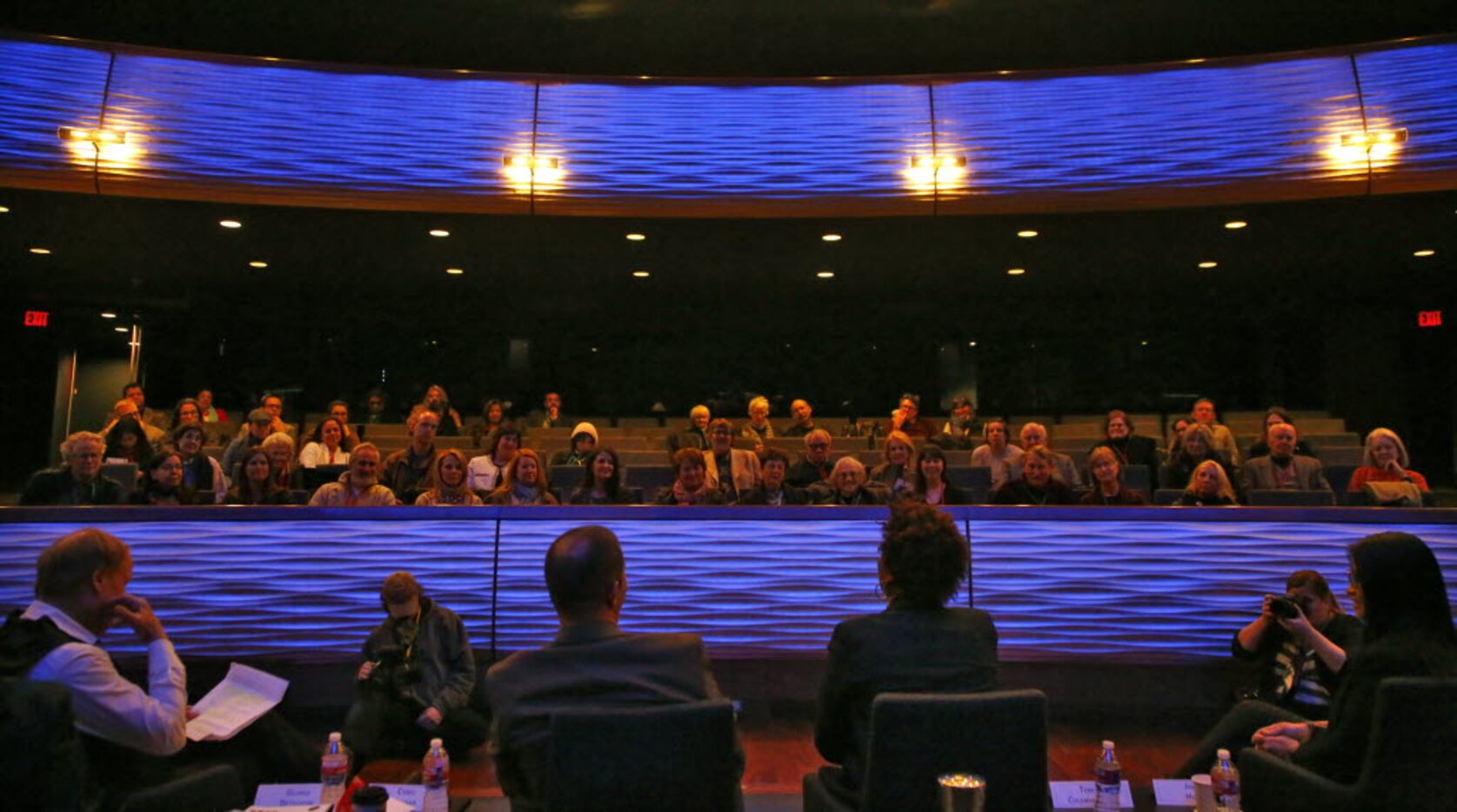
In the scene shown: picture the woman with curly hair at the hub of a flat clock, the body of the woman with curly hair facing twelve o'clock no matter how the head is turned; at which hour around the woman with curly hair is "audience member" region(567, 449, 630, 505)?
The audience member is roughly at 11 o'clock from the woman with curly hair.

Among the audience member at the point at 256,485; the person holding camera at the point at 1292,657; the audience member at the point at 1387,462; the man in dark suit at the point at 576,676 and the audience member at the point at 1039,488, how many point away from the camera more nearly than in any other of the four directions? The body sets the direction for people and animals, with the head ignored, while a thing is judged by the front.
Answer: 1

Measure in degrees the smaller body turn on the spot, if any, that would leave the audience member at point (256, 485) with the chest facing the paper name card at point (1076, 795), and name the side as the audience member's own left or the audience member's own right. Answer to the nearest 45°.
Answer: approximately 45° to the audience member's own left

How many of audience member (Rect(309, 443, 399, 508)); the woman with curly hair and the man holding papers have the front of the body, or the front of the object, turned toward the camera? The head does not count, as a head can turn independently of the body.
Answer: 1

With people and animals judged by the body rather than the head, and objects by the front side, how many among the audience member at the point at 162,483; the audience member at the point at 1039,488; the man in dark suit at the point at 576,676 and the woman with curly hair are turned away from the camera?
2

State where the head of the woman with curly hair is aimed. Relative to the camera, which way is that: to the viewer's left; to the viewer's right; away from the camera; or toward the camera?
away from the camera

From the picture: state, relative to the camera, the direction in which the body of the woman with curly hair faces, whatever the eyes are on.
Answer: away from the camera

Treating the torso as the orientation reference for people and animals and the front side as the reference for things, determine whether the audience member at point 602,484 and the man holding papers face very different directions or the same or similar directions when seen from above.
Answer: very different directions

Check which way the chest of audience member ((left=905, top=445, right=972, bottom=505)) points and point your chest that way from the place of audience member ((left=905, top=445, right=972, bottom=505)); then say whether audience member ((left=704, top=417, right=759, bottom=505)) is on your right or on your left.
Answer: on your right

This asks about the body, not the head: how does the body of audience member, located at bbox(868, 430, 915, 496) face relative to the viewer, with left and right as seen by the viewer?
facing the viewer

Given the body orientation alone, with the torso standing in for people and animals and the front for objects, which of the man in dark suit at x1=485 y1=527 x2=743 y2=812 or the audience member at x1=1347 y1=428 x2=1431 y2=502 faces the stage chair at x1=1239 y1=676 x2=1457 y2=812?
the audience member

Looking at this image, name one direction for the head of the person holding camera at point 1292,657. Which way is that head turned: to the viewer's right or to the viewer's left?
to the viewer's left

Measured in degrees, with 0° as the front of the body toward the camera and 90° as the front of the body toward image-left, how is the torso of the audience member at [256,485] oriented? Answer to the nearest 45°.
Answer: approximately 0°

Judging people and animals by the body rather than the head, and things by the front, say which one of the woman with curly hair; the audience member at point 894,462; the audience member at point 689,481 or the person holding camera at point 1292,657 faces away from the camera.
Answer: the woman with curly hair

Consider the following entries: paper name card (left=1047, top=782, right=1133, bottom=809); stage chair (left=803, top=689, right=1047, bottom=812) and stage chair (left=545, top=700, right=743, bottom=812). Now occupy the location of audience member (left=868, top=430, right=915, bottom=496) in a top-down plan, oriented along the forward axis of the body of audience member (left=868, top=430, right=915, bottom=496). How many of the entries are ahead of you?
3

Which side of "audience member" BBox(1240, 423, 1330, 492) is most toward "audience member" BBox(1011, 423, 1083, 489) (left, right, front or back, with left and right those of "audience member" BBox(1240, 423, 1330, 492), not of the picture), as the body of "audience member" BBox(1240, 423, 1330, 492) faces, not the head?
right

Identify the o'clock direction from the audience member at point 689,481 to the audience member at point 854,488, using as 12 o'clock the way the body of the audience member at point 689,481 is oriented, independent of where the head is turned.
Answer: the audience member at point 854,488 is roughly at 9 o'clock from the audience member at point 689,481.

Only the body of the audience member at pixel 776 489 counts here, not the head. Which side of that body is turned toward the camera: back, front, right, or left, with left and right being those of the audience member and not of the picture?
front

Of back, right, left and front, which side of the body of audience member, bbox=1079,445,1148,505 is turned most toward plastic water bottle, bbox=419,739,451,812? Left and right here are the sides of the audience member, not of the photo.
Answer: front

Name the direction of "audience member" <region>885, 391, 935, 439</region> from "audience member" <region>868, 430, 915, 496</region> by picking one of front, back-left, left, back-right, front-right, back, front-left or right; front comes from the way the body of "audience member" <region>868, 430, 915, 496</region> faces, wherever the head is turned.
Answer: back

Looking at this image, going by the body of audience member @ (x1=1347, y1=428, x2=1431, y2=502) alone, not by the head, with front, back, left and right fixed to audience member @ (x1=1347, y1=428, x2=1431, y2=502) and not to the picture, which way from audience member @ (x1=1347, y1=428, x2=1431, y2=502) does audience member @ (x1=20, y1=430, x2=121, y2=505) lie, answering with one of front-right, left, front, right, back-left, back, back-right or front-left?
front-right

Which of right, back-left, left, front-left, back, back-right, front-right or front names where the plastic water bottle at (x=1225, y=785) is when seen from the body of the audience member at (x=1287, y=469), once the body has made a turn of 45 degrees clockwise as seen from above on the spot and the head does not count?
front-left
